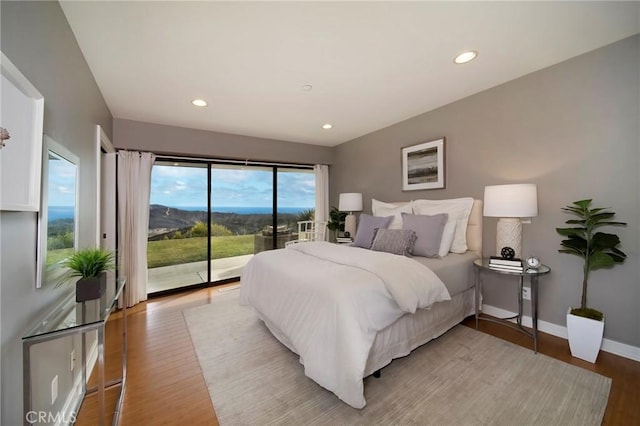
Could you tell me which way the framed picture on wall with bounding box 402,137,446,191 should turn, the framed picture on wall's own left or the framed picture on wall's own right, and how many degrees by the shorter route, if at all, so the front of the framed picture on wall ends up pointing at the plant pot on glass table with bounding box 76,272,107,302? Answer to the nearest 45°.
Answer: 0° — it already faces it

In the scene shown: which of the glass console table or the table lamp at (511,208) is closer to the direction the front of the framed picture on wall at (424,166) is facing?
the glass console table

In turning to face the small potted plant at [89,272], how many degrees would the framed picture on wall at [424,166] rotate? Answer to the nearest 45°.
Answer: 0° — it already faces it

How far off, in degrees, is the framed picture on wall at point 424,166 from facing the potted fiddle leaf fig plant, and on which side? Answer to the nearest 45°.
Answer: approximately 90° to its left

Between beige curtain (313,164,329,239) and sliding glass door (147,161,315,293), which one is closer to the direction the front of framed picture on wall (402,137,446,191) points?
the sliding glass door

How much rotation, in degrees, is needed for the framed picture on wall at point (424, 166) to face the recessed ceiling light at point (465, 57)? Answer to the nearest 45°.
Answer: approximately 45° to its left

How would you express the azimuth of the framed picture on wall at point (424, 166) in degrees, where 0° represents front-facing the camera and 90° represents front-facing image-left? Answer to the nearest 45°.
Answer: approximately 45°

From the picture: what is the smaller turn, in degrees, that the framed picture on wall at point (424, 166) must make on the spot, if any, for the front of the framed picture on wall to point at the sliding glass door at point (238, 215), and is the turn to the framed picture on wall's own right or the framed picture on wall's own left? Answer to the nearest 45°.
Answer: approximately 45° to the framed picture on wall's own right

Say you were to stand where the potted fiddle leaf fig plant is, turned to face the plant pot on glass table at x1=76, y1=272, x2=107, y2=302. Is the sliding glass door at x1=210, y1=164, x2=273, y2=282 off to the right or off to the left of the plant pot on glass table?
right
